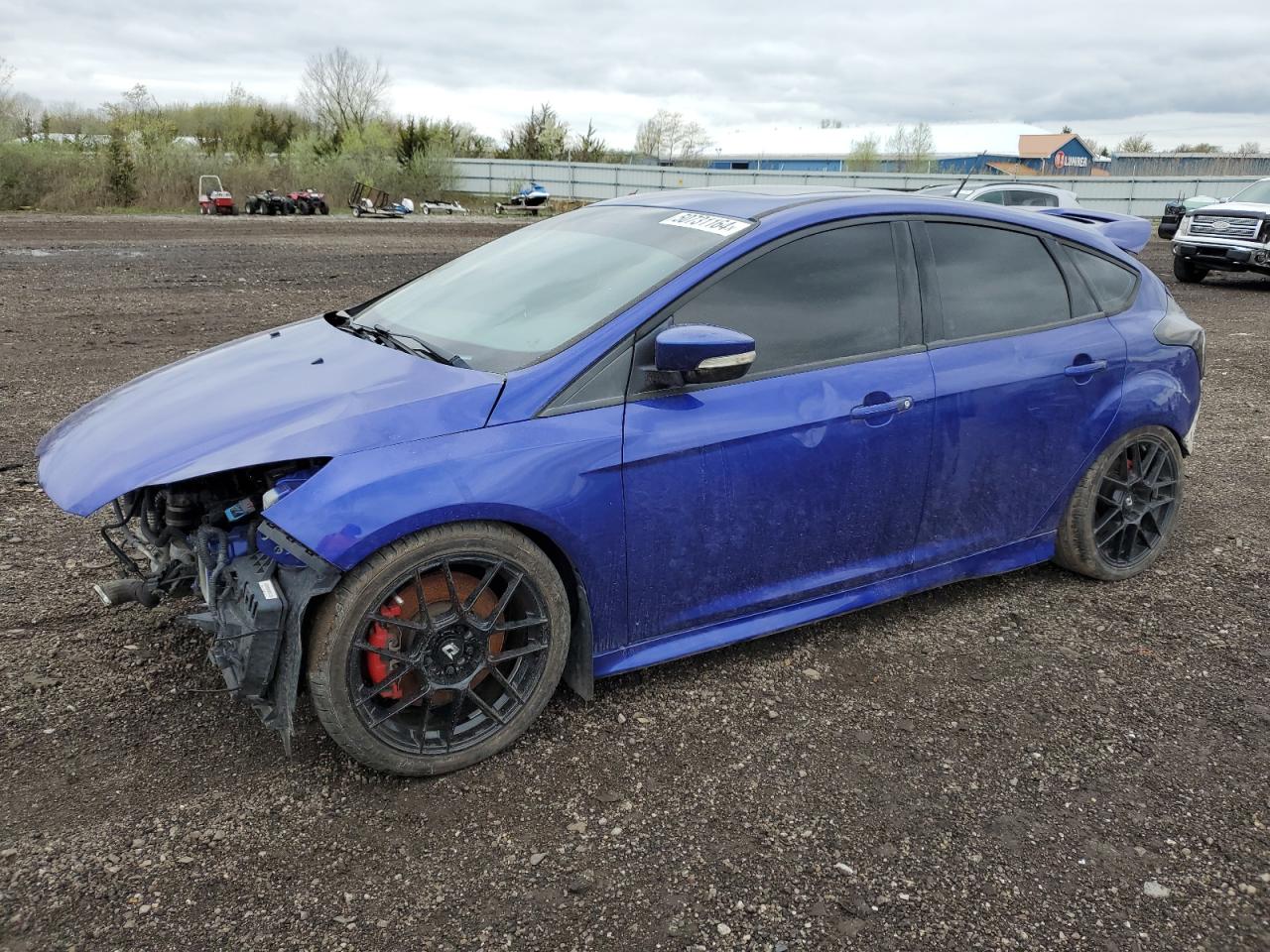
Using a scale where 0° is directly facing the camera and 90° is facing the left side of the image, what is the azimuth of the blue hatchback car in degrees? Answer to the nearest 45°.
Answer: approximately 45°

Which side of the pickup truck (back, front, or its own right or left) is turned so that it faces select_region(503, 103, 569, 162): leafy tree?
right

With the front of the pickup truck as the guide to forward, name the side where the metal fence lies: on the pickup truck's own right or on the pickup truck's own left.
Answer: on the pickup truck's own right

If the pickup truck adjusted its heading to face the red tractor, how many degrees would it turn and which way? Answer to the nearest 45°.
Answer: approximately 45° to its right

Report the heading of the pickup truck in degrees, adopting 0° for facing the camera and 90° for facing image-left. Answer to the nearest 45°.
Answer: approximately 45°

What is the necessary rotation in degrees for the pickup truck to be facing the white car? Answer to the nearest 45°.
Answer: approximately 45° to its right

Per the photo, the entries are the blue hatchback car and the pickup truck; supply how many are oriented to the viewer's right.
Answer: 0

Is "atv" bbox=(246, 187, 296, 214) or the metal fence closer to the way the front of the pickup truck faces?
the atv
